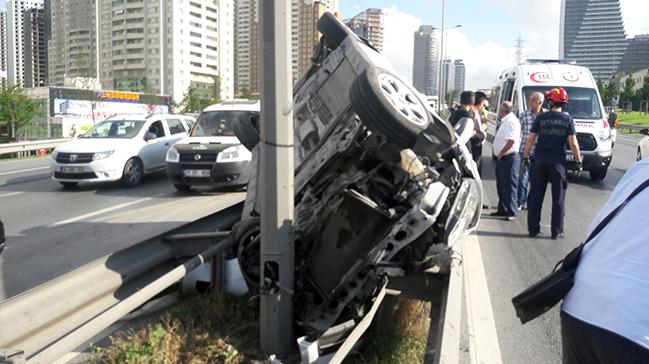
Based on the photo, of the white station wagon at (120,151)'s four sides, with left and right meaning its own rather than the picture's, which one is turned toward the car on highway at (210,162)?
left

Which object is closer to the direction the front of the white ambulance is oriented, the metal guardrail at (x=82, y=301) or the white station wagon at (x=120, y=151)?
the metal guardrail

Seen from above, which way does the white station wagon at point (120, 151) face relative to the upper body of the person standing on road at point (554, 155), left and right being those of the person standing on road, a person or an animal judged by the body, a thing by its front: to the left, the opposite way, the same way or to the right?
the opposite way

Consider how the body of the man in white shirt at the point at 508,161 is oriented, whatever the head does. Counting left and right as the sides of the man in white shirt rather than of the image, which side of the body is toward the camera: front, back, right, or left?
left

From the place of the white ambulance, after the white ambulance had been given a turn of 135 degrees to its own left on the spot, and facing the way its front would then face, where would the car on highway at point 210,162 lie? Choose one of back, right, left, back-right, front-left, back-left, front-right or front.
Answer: back-left

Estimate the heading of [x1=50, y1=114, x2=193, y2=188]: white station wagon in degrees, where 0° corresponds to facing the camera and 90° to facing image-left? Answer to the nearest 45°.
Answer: approximately 45°

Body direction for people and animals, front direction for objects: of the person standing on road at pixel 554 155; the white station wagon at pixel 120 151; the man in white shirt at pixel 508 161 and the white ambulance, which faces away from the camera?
the person standing on road

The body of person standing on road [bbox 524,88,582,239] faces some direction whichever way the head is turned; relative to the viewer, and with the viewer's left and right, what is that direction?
facing away from the viewer

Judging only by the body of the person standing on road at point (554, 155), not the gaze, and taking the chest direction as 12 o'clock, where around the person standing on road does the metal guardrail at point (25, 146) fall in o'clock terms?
The metal guardrail is roughly at 10 o'clock from the person standing on road.

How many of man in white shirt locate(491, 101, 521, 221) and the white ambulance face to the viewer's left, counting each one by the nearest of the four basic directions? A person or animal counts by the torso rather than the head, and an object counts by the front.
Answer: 1
